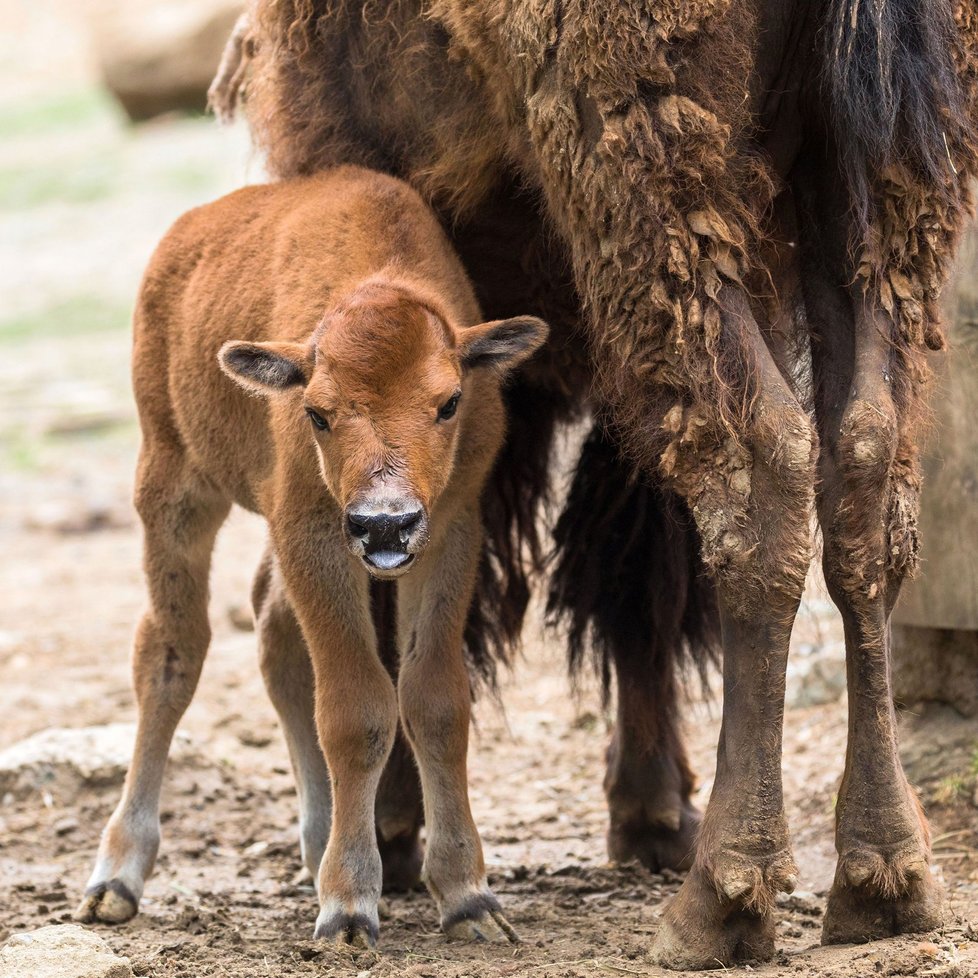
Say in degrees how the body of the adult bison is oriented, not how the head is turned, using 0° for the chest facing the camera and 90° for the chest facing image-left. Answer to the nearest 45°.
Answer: approximately 135°

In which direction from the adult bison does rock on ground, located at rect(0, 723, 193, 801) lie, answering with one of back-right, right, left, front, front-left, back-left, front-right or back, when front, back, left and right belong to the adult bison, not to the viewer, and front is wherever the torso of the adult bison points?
front

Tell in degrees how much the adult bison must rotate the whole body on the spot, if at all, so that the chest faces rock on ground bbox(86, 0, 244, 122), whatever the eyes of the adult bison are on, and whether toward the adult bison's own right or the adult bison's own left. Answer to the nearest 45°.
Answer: approximately 45° to the adult bison's own right

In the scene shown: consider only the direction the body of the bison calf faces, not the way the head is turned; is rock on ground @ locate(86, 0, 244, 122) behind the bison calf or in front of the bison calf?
behind

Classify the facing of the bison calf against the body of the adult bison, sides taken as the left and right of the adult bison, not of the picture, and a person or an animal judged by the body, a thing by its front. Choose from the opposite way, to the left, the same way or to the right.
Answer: the opposite way

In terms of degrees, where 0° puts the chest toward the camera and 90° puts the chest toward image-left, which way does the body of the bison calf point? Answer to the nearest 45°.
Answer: approximately 315°
